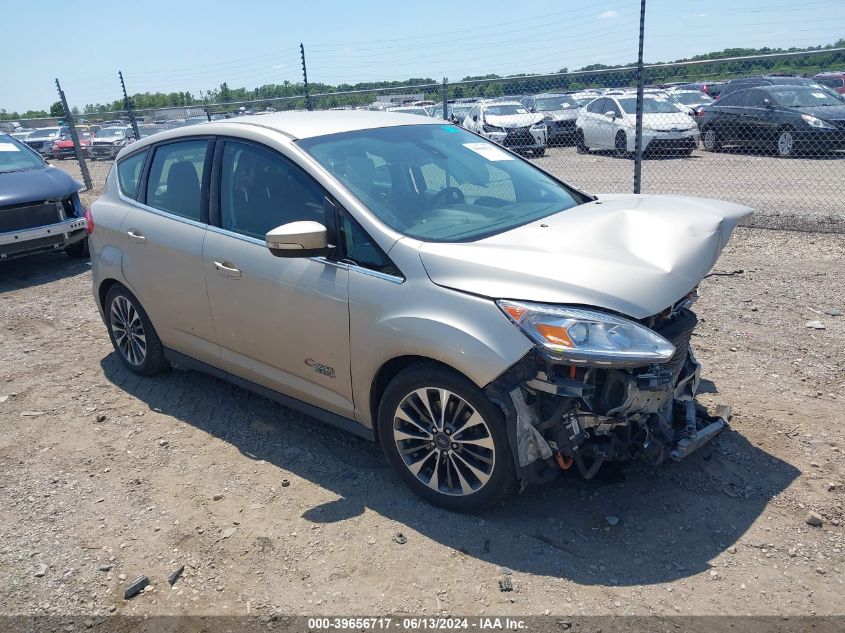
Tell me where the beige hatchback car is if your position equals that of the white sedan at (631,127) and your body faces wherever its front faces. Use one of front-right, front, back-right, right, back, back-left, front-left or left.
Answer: front-right

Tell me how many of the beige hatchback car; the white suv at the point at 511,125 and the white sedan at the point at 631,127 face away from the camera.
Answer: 0

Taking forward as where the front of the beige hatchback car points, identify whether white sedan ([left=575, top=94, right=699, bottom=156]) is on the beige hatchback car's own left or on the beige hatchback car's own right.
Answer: on the beige hatchback car's own left

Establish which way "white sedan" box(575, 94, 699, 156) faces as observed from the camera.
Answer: facing the viewer and to the right of the viewer

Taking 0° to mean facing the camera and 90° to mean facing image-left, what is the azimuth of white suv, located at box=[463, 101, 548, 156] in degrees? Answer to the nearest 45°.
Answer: approximately 315°

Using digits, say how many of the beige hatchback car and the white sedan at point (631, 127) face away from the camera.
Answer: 0

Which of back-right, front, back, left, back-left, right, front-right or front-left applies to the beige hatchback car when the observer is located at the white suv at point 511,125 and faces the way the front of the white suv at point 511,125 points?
front-right

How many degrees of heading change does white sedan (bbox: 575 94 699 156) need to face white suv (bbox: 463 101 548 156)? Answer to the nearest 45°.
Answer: approximately 135° to its right

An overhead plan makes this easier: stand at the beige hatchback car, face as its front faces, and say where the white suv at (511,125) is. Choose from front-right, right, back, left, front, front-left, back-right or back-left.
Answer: back-left

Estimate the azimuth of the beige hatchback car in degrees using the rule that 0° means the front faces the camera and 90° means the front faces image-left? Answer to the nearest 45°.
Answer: approximately 315°

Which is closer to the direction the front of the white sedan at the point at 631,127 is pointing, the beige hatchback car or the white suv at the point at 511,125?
the beige hatchback car

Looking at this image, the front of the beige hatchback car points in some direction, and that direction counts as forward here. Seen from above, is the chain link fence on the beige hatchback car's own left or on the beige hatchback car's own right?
on the beige hatchback car's own left
